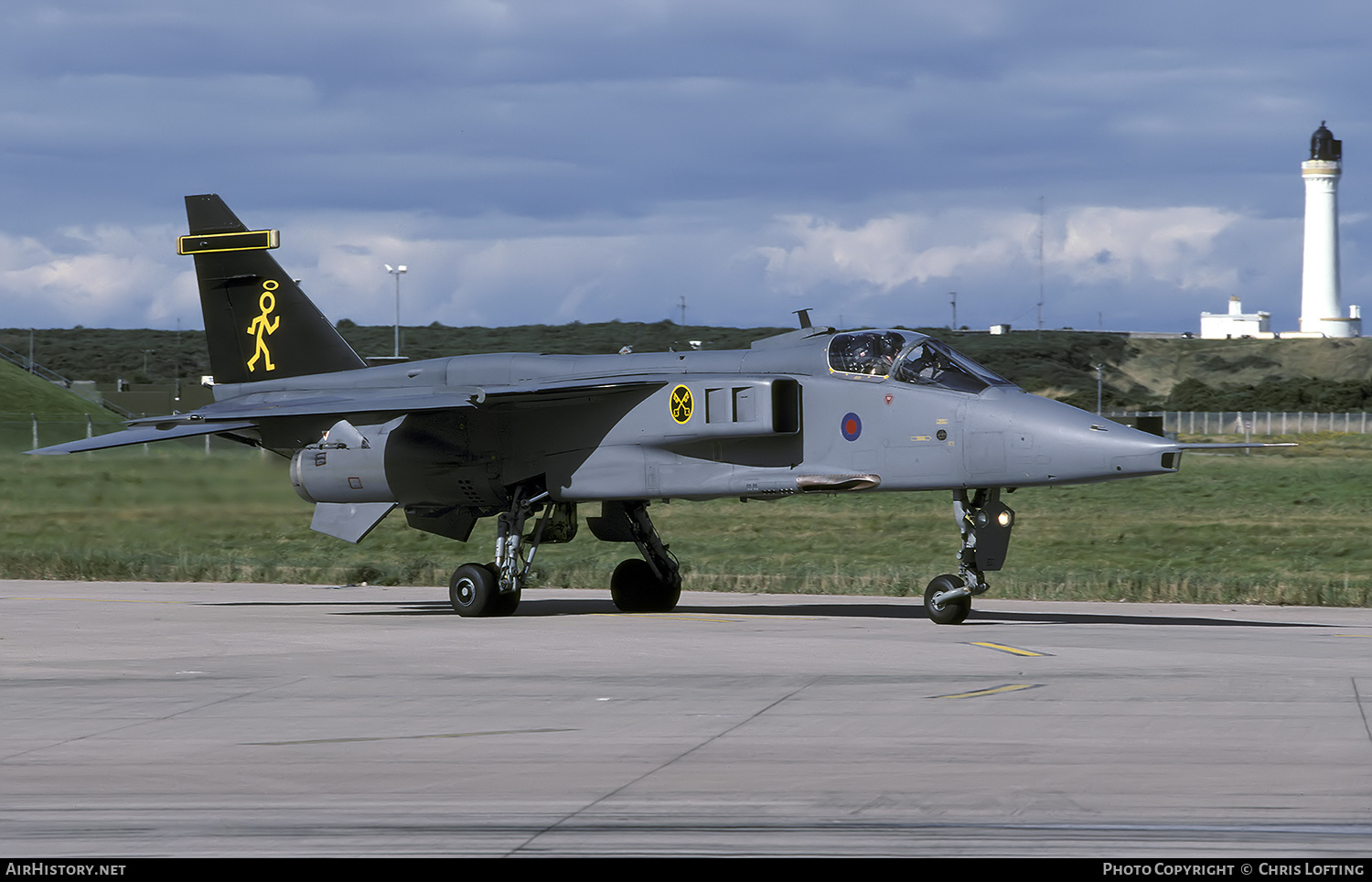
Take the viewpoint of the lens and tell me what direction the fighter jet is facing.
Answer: facing the viewer and to the right of the viewer
